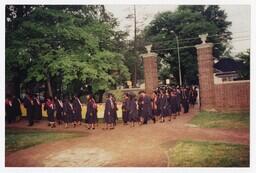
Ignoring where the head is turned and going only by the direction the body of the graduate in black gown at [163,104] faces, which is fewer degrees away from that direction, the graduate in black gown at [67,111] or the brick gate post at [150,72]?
the graduate in black gown

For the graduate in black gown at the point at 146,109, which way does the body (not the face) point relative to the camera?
to the viewer's left

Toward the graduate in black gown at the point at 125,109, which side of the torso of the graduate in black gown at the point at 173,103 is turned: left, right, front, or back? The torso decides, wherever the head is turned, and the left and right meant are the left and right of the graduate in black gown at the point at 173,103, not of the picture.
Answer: front

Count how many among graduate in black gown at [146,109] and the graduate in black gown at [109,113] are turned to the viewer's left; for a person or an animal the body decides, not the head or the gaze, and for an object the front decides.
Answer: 2

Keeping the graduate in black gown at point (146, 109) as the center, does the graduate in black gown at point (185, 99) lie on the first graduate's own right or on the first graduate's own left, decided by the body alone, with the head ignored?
on the first graduate's own right

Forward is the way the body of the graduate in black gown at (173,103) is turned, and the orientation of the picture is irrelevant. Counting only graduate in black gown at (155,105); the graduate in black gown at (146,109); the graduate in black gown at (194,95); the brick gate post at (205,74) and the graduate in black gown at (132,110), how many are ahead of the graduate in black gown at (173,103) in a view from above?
3

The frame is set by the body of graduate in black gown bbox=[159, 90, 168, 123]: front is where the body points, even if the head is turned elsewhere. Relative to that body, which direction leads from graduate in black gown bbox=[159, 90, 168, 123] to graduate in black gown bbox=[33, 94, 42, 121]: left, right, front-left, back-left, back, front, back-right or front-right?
front-right

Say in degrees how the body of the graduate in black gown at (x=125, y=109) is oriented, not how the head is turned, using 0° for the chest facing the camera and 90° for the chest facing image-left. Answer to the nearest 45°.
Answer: approximately 90°

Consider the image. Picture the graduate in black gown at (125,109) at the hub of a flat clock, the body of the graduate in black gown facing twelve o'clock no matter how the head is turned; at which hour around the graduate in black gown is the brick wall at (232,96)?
The brick wall is roughly at 6 o'clock from the graduate in black gown.

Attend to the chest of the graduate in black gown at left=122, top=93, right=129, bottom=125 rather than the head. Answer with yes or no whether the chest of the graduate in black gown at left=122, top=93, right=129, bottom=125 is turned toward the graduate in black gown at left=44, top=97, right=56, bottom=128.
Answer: yes

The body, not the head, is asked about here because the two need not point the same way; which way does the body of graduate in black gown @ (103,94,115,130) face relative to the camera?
to the viewer's left

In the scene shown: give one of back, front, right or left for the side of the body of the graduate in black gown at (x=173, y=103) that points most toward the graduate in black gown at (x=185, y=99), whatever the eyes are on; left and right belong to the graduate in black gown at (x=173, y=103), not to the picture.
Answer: back

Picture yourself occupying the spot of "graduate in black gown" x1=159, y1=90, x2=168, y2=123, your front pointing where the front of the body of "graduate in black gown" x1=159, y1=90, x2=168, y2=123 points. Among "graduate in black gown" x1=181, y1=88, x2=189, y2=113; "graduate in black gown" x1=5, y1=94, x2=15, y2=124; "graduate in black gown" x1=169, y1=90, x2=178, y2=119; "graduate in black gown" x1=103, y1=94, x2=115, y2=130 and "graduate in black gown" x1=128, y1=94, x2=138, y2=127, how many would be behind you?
2

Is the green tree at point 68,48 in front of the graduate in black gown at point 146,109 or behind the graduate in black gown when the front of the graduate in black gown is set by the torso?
in front
